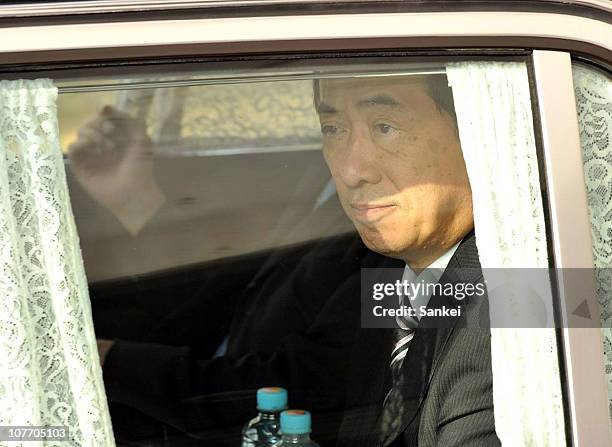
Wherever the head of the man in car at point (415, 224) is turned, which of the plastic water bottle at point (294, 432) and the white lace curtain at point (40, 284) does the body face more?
the white lace curtain

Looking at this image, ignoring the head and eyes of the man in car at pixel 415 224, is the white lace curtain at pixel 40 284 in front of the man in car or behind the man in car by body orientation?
in front

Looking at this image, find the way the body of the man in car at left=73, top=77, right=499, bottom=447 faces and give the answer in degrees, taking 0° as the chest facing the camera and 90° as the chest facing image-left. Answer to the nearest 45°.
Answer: approximately 45°
